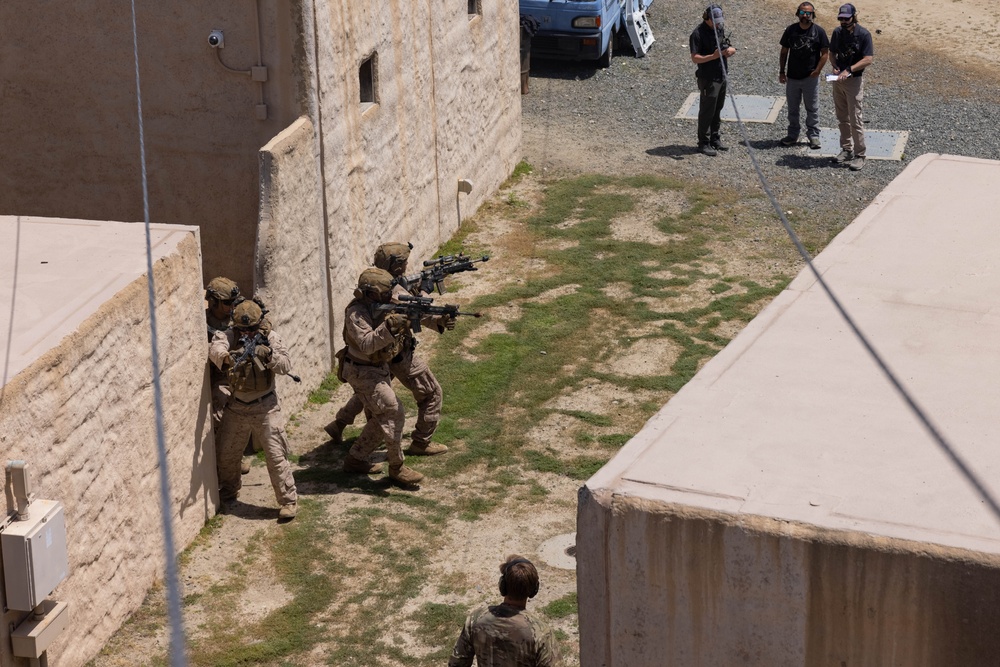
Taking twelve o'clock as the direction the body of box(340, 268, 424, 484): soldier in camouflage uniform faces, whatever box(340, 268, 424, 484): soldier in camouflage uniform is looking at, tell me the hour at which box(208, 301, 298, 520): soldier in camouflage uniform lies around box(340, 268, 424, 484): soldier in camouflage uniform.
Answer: box(208, 301, 298, 520): soldier in camouflage uniform is roughly at 5 o'clock from box(340, 268, 424, 484): soldier in camouflage uniform.

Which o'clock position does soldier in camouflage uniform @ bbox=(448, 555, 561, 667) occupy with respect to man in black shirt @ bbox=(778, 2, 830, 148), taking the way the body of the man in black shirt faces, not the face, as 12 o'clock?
The soldier in camouflage uniform is roughly at 12 o'clock from the man in black shirt.

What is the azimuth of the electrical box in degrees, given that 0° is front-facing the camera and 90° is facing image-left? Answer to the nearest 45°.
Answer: approximately 315°

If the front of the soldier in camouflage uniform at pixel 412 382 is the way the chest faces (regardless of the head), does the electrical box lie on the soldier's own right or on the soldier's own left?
on the soldier's own right

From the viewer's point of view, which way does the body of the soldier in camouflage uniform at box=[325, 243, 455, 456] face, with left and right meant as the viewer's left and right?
facing to the right of the viewer

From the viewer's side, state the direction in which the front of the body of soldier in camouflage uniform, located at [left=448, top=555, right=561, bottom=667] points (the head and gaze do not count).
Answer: away from the camera

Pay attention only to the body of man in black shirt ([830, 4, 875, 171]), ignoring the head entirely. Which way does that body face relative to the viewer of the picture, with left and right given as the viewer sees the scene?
facing the viewer and to the left of the viewer

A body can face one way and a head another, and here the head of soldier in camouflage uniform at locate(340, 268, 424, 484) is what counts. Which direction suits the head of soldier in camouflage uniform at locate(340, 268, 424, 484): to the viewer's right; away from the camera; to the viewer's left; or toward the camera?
to the viewer's right

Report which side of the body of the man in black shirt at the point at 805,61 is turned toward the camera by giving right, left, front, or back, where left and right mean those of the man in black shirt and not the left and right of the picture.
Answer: front

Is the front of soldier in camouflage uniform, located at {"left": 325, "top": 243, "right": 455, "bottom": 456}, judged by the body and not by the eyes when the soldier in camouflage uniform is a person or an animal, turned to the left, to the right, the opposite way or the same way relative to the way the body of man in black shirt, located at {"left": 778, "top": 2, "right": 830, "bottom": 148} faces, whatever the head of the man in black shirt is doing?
to the left

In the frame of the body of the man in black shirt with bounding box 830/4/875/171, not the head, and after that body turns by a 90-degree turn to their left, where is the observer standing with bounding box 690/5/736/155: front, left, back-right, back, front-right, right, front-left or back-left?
back-right

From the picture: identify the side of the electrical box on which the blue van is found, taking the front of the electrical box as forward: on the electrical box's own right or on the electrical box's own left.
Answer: on the electrical box's own left

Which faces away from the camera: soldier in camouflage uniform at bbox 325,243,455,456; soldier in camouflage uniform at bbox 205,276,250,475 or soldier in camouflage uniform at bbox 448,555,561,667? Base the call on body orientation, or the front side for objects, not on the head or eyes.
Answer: soldier in camouflage uniform at bbox 448,555,561,667
